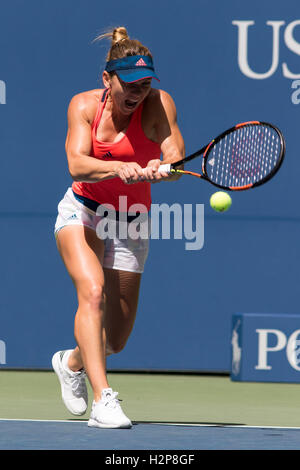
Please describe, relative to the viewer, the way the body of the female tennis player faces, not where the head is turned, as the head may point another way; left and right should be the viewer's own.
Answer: facing the viewer and to the right of the viewer

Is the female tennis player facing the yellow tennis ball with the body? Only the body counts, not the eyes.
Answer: no

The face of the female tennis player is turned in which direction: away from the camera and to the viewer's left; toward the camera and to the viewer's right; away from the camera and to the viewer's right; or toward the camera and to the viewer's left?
toward the camera and to the viewer's right
